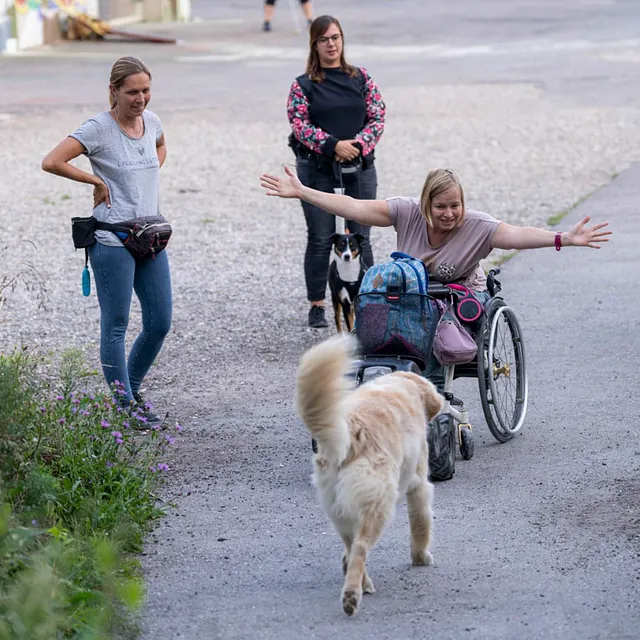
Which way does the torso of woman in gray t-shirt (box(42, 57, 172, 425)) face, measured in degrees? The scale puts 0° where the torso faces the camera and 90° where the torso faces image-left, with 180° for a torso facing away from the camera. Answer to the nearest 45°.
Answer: approximately 315°

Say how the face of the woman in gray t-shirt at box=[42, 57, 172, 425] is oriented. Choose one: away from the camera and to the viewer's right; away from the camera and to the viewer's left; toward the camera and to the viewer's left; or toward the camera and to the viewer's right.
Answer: toward the camera and to the viewer's right

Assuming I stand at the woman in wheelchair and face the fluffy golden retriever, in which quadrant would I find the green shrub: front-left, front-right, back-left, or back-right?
front-right

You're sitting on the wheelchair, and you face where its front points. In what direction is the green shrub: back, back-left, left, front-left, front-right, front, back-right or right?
front

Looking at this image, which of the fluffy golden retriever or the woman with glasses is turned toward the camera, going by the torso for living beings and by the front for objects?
the woman with glasses

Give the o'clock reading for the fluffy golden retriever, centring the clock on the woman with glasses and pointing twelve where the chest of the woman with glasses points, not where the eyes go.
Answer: The fluffy golden retriever is roughly at 12 o'clock from the woman with glasses.

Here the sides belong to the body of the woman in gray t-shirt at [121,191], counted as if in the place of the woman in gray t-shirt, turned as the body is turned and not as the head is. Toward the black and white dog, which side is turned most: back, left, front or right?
left

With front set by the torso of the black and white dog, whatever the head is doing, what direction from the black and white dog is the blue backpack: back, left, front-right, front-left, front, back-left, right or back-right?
front

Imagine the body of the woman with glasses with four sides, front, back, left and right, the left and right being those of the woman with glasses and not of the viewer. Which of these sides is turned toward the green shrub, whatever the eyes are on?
front

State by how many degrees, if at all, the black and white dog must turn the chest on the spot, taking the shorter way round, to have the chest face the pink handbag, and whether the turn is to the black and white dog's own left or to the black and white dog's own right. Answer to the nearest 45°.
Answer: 0° — it already faces it

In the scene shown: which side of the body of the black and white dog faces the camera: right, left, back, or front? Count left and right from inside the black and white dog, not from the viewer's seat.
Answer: front

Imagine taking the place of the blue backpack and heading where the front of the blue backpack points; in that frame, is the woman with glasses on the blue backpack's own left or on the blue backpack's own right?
on the blue backpack's own right

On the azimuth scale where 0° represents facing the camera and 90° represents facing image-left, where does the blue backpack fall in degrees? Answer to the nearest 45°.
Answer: approximately 45°

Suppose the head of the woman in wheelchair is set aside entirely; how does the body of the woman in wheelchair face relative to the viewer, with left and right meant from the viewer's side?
facing the viewer and to the left of the viewer

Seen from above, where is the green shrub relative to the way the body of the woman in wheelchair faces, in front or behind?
in front

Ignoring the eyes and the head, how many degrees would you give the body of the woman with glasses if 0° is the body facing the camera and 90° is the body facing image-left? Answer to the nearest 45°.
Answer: approximately 0°
